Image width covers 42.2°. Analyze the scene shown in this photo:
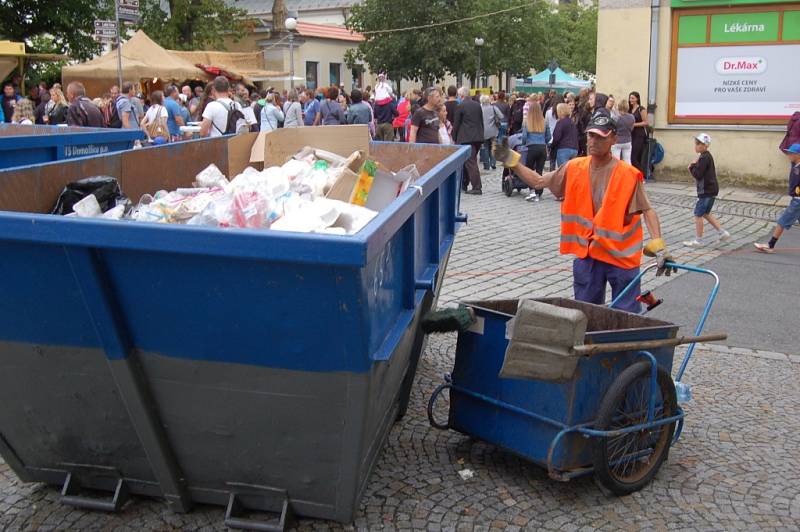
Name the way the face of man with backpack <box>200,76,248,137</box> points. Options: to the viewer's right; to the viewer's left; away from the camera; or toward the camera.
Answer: away from the camera

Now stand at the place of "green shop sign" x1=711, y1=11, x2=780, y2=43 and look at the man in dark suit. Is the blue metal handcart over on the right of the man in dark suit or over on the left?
left

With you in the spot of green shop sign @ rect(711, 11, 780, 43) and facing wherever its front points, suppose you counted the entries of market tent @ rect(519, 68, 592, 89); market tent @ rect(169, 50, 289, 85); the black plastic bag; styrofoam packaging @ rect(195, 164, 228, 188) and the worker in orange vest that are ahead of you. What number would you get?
3

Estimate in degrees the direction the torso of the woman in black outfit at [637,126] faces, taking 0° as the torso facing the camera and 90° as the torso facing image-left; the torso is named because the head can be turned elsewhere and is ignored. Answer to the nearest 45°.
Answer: approximately 45°

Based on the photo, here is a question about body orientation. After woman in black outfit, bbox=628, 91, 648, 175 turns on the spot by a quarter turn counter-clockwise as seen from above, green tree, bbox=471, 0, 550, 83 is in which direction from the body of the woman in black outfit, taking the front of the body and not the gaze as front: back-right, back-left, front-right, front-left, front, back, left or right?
back-left

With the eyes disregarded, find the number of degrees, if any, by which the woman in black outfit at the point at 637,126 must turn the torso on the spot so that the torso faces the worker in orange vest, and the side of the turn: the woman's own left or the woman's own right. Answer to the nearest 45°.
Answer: approximately 45° to the woman's own left

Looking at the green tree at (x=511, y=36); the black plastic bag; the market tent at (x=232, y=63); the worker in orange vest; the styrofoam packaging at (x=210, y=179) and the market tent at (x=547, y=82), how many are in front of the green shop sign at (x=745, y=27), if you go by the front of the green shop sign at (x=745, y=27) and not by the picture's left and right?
3

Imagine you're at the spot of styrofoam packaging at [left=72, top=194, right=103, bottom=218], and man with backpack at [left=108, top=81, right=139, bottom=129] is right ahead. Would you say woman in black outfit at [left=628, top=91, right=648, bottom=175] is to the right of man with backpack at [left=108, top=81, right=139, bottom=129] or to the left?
right

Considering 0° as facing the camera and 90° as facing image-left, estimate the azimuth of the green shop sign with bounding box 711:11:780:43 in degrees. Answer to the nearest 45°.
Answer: approximately 0°

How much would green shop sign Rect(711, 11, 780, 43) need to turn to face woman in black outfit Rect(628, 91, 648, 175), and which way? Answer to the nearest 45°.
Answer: approximately 90° to its right

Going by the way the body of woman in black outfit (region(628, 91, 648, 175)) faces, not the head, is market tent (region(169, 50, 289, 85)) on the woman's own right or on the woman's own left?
on the woman's own right

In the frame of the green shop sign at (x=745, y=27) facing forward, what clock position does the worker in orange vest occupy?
The worker in orange vest is roughly at 12 o'clock from the green shop sign.

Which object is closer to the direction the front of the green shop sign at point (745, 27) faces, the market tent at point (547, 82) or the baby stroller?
the baby stroller
